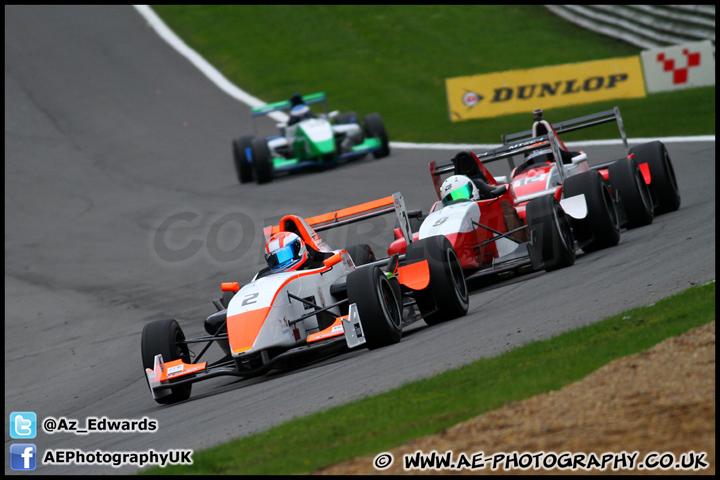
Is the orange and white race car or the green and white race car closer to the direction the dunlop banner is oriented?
the orange and white race car

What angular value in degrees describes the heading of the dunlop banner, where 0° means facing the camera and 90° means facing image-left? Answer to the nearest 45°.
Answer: approximately 0°

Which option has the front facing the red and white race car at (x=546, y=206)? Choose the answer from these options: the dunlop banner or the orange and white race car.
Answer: the dunlop banner

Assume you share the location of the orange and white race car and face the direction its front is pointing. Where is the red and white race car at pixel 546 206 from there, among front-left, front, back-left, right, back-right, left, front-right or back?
back

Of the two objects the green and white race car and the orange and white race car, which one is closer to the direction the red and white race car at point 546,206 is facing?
the orange and white race car

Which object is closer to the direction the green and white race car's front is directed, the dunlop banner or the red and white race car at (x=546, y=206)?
the red and white race car

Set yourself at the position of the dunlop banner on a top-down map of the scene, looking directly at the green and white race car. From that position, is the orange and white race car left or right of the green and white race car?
left

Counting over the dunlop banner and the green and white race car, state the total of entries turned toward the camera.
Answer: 2

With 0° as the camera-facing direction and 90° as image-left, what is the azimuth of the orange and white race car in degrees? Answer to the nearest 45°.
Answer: approximately 45°

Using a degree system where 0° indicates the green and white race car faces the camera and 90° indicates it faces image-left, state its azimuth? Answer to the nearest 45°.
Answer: approximately 0°
